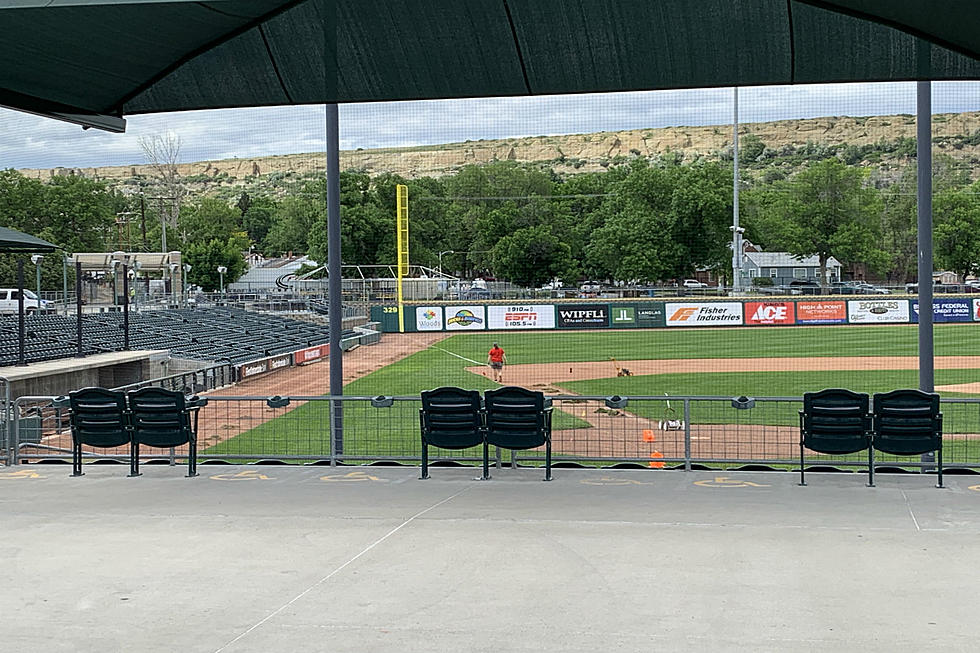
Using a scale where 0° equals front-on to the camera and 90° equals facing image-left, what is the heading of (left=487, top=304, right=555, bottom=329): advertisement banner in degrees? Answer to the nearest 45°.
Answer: approximately 0°

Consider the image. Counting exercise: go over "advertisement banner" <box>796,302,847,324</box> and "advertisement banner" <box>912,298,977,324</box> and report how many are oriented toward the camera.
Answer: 2

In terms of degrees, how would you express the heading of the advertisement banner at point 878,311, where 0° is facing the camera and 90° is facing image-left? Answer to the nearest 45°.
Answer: approximately 0°

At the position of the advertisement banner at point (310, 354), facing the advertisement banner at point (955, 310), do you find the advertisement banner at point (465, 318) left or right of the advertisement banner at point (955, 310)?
left

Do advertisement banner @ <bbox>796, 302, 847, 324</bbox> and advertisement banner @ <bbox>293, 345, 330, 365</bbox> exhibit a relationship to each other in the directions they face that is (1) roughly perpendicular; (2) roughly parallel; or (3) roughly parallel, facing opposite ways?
roughly perpendicular
